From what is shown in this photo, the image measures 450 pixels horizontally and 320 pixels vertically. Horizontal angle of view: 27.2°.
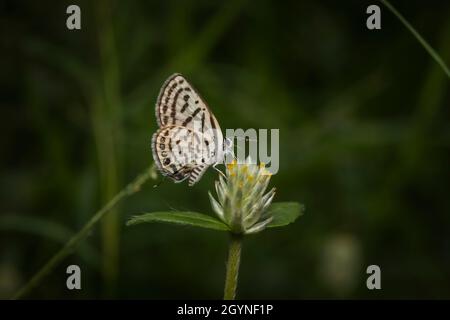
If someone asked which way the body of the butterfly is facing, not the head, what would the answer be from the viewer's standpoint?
to the viewer's right

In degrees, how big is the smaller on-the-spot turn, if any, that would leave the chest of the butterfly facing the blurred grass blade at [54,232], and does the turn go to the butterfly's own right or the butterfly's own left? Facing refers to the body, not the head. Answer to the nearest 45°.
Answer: approximately 135° to the butterfly's own left
